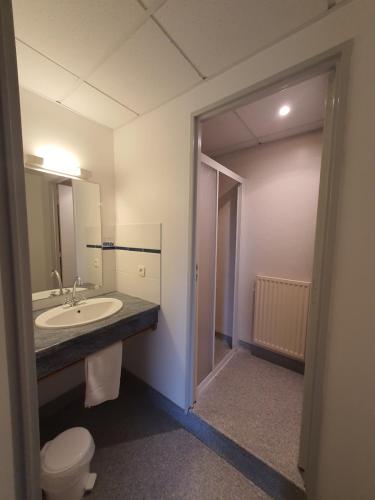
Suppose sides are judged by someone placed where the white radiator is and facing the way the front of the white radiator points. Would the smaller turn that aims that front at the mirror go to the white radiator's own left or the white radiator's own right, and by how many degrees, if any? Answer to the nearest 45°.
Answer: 0° — it already faces it

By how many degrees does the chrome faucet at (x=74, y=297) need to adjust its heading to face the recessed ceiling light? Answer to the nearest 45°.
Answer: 0° — it already faces it

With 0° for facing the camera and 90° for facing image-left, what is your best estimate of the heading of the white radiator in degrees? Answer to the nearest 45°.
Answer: approximately 45°

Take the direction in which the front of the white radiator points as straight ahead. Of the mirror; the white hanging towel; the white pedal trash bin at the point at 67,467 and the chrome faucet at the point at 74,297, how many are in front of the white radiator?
4

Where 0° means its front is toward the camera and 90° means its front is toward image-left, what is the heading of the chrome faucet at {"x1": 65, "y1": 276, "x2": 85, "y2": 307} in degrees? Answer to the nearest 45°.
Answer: approximately 315°
